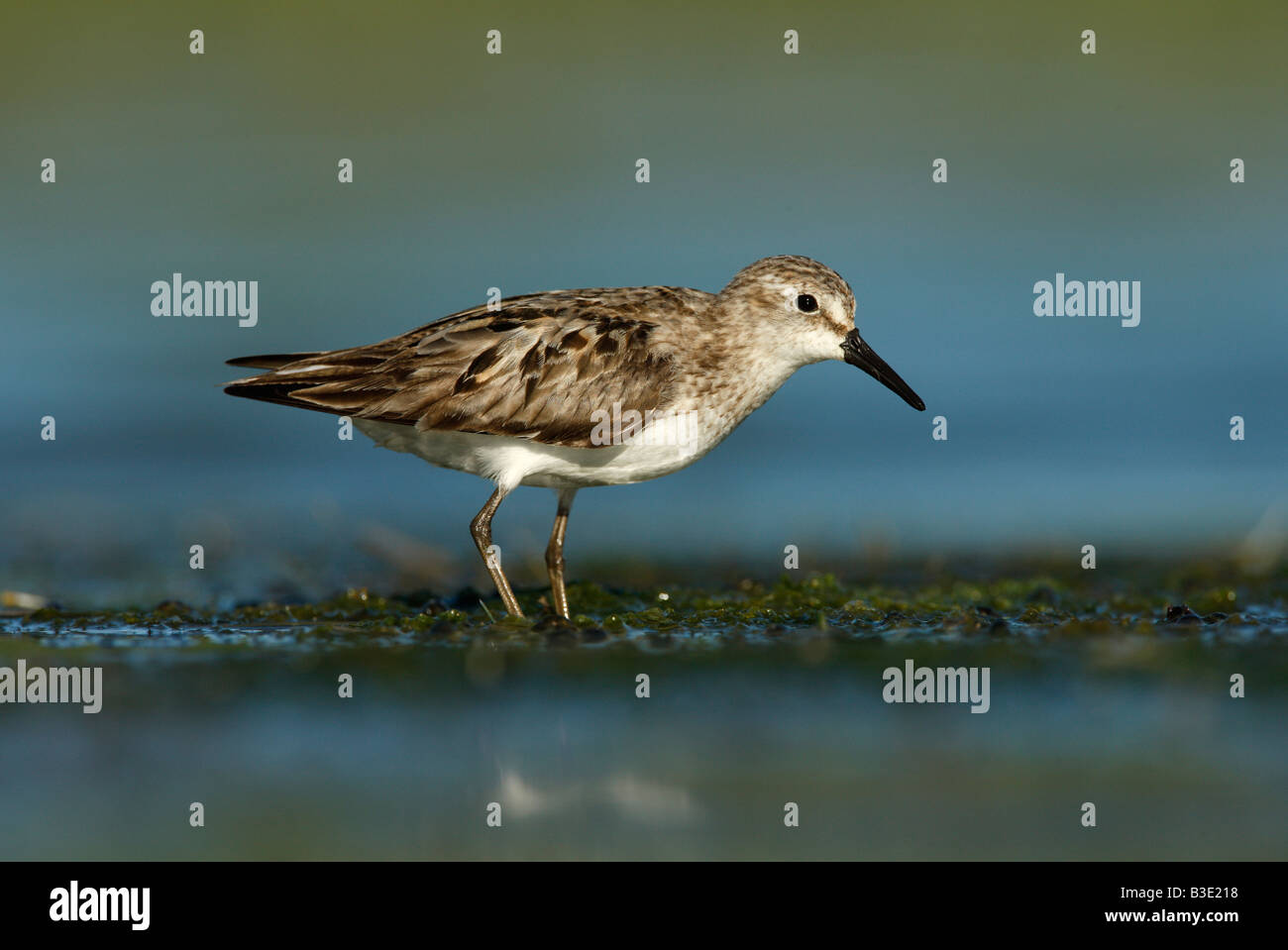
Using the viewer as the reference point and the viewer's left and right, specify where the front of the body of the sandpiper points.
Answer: facing to the right of the viewer
